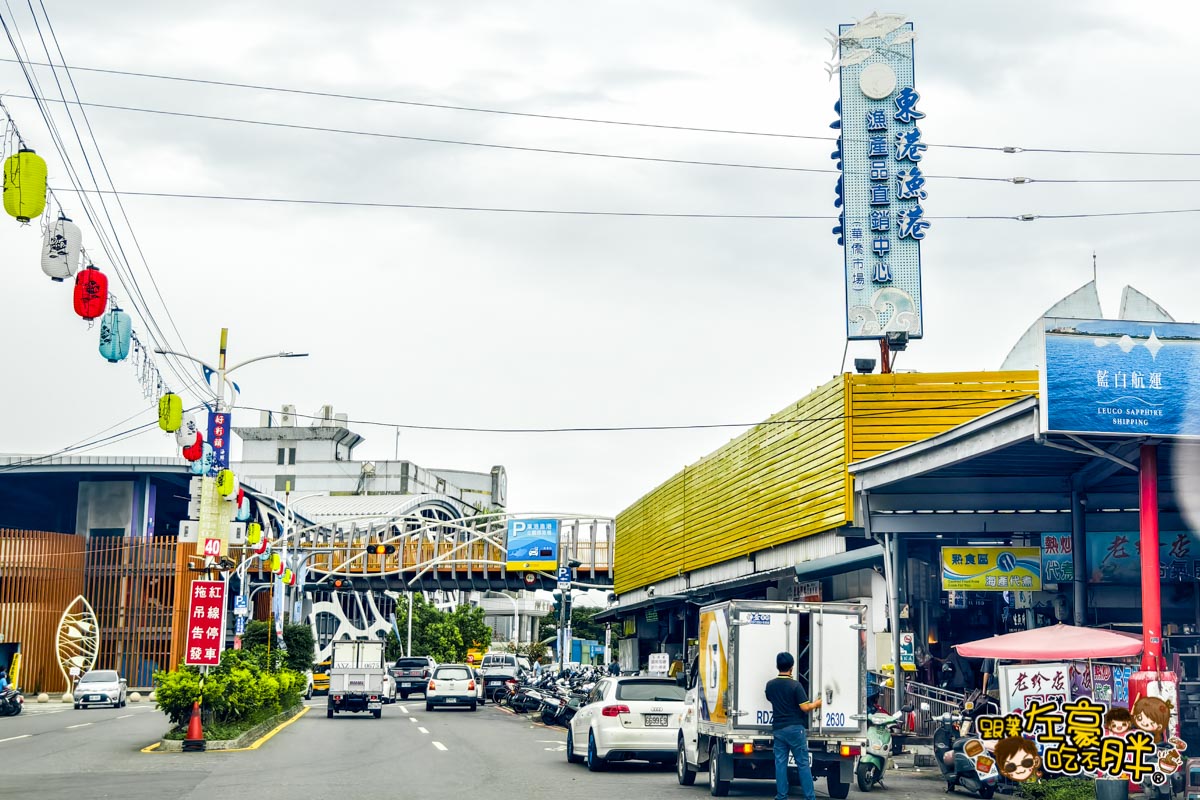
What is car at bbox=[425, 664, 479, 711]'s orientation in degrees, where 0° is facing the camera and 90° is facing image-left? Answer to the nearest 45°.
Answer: approximately 180°

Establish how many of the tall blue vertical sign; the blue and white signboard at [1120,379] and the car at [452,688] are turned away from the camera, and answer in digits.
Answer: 1

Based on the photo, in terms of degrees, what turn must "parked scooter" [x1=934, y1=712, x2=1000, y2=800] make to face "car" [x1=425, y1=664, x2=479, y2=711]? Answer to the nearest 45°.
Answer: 0° — it already faces it

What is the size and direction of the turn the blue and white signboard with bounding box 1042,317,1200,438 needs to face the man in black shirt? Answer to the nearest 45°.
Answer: approximately 45° to its right

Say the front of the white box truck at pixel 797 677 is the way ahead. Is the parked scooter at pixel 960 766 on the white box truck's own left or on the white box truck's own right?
on the white box truck's own right

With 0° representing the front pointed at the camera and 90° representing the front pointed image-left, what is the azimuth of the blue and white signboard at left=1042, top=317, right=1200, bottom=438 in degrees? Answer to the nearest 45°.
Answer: approximately 0°

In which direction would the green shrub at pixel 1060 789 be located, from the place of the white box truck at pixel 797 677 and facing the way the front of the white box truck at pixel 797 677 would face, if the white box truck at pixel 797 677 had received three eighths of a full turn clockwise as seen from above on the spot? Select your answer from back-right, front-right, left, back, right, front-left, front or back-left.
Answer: front-left

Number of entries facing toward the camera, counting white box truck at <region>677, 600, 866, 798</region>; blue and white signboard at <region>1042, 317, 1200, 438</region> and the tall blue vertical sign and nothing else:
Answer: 2

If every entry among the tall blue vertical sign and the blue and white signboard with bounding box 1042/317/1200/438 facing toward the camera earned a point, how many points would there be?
2

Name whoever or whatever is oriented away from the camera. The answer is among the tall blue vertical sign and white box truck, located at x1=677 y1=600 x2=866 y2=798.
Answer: the white box truck

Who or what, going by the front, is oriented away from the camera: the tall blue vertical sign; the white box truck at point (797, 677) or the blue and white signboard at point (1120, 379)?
the white box truck

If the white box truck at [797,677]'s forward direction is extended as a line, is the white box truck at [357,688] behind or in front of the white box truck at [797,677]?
in front

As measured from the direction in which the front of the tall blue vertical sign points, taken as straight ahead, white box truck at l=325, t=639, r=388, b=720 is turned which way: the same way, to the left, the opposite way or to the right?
the opposite way

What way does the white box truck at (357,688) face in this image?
away from the camera

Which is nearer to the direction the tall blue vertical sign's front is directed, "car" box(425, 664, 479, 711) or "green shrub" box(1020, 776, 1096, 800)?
the green shrub
